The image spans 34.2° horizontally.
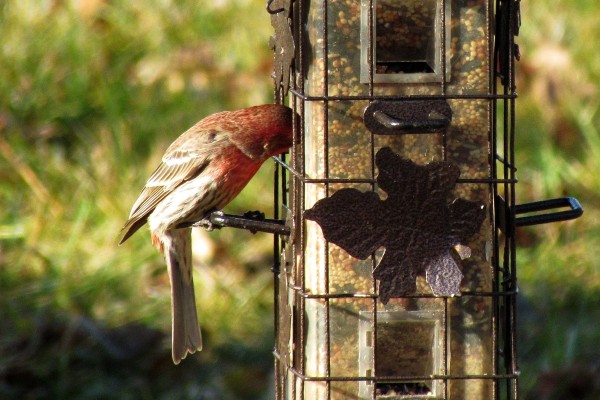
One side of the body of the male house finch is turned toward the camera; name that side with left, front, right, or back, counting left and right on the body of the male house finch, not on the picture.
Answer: right
